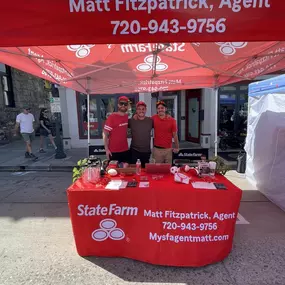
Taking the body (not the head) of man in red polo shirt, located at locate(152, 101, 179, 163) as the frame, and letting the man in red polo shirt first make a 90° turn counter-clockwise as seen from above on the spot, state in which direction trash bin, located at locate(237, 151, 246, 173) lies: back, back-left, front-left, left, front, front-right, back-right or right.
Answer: front-left

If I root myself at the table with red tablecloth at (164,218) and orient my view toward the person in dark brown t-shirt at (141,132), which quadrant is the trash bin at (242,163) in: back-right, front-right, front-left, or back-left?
front-right

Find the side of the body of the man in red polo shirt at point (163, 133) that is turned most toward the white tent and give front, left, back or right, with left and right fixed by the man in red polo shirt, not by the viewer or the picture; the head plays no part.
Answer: left

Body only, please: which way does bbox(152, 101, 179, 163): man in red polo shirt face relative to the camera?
toward the camera

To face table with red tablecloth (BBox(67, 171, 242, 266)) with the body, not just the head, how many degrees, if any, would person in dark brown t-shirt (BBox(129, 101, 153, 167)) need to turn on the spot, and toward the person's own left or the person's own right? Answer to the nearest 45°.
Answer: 0° — they already face it

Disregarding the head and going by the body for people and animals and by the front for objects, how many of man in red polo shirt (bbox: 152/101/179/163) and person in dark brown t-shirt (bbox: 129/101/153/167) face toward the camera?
2

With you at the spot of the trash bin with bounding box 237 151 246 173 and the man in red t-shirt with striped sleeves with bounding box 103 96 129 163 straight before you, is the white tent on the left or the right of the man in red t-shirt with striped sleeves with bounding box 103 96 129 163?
left

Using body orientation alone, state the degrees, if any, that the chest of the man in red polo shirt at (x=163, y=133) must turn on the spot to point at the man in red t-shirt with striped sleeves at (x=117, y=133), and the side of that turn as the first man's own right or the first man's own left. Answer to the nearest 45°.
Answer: approximately 90° to the first man's own right
